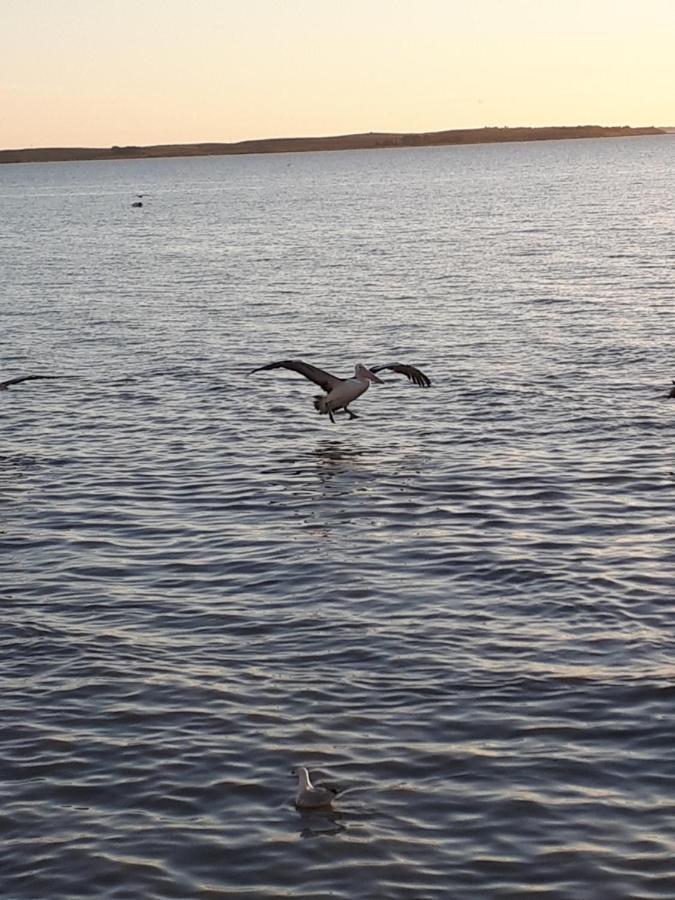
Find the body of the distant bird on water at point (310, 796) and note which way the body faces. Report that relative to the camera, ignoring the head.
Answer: to the viewer's left

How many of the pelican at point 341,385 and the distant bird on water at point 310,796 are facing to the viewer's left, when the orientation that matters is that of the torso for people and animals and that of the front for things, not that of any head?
1

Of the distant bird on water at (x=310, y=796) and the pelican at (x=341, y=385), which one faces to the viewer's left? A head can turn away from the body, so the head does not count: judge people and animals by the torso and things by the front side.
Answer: the distant bird on water

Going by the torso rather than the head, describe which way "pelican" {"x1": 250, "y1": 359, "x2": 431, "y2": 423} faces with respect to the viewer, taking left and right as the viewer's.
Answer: facing the viewer and to the right of the viewer

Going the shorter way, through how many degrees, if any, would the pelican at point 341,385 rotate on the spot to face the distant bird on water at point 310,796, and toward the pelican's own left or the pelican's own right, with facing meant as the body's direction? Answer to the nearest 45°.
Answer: approximately 45° to the pelican's own right

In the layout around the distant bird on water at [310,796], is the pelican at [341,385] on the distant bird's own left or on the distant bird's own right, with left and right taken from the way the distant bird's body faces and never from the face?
on the distant bird's own right
